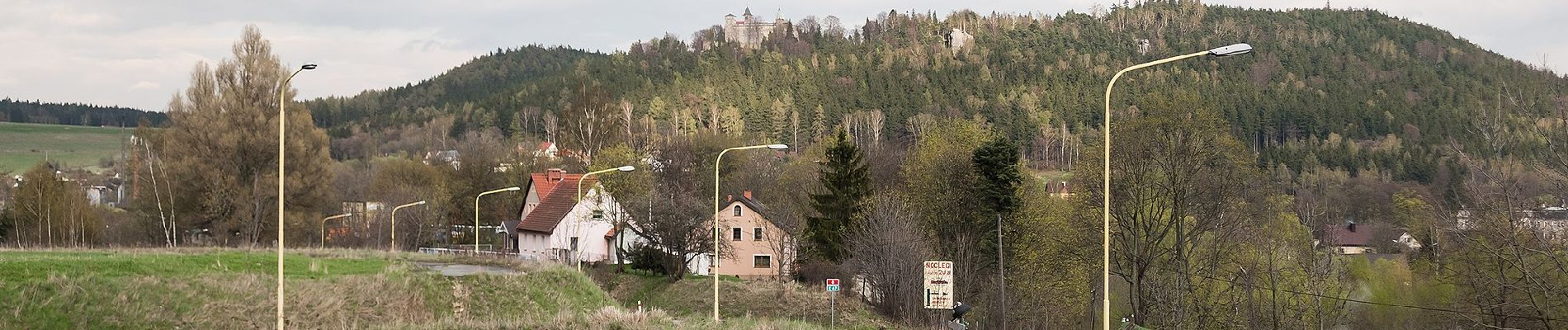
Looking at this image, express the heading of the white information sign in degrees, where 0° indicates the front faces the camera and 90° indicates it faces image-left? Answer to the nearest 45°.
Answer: approximately 0°

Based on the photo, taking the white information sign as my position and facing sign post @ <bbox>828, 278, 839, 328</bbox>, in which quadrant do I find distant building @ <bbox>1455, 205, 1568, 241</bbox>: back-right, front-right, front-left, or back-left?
back-right

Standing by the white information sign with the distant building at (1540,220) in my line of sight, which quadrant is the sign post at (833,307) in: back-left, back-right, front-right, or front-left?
back-left
